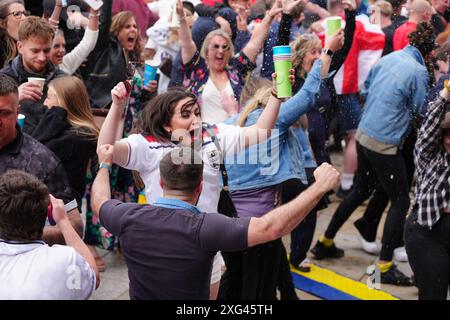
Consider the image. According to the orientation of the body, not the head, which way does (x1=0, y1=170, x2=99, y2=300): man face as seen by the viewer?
away from the camera

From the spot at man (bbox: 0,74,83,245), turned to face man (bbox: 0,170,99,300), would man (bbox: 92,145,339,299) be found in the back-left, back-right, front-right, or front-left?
front-left

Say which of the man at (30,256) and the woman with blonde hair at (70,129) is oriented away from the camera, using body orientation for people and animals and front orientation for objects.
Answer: the man

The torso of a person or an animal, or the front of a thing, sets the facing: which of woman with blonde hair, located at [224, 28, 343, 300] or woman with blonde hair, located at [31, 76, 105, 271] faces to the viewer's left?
woman with blonde hair, located at [31, 76, 105, 271]

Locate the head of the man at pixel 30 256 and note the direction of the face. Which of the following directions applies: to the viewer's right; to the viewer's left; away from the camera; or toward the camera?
away from the camera

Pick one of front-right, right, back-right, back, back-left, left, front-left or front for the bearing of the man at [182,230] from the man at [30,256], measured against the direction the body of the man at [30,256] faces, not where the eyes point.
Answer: right

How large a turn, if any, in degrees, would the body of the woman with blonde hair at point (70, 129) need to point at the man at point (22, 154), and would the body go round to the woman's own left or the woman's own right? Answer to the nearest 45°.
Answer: approximately 90° to the woman's own left

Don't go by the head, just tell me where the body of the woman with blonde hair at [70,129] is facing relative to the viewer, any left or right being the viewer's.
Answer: facing to the left of the viewer

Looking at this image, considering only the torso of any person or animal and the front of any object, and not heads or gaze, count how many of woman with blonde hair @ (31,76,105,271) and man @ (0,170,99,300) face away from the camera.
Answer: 1

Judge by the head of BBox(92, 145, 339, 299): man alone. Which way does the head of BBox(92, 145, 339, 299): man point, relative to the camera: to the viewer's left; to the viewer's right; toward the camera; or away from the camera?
away from the camera

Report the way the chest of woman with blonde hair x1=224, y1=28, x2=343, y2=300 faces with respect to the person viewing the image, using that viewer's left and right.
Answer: facing away from the viewer and to the right of the viewer
